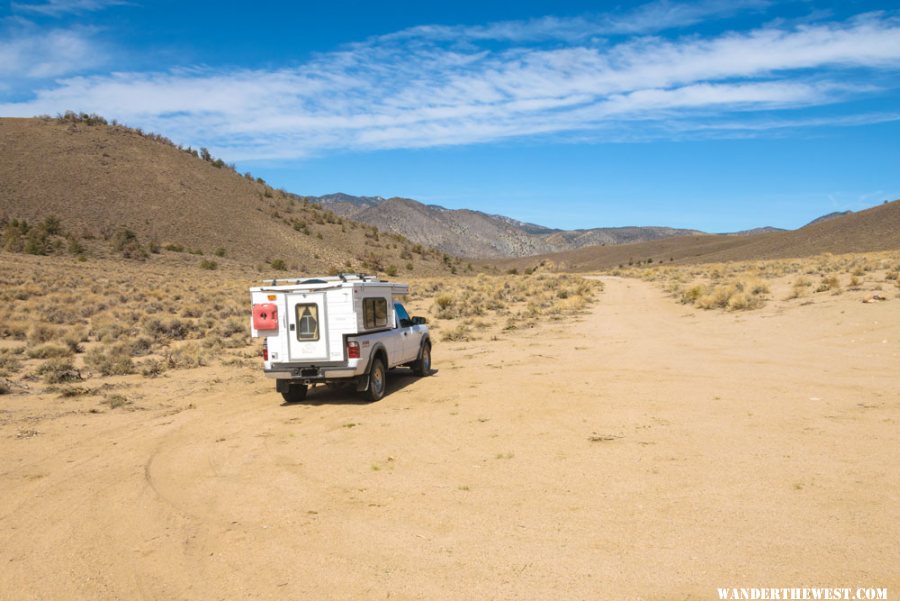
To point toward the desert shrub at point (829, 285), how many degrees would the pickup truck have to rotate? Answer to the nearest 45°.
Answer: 0° — it already faces it

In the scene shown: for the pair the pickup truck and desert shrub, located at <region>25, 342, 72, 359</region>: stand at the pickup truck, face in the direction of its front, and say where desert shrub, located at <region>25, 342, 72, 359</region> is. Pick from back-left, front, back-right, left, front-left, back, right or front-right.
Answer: left

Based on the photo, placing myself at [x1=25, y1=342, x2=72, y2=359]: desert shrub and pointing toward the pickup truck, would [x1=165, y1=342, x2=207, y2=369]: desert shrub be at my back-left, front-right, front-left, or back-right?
front-left

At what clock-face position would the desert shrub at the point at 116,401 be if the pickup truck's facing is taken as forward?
The desert shrub is roughly at 8 o'clock from the pickup truck.

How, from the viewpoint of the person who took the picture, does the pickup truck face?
facing away from the viewer and to the right of the viewer

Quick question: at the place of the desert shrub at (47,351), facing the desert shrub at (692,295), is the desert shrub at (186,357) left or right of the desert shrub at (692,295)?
right

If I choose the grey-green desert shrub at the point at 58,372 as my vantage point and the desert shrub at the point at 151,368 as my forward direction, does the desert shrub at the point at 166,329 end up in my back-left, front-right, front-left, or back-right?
front-left

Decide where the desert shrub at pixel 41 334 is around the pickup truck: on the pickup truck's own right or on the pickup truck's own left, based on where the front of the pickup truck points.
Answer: on the pickup truck's own left

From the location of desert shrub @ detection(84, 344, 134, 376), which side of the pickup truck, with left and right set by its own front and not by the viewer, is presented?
left

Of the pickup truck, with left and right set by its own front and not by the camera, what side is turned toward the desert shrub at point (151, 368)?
left

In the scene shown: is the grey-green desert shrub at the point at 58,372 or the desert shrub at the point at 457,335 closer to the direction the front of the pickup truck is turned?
the desert shrub at the point at 457,335

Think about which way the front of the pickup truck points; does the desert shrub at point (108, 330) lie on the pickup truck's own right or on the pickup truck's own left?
on the pickup truck's own left

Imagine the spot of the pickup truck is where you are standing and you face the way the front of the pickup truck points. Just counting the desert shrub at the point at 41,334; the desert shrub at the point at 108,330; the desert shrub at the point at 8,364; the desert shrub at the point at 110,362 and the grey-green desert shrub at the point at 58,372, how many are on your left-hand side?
5
